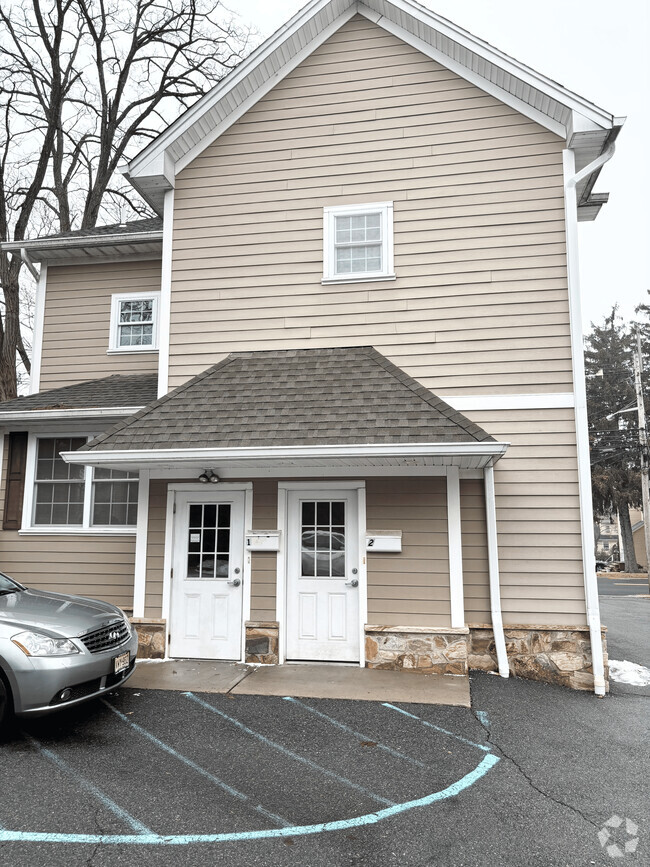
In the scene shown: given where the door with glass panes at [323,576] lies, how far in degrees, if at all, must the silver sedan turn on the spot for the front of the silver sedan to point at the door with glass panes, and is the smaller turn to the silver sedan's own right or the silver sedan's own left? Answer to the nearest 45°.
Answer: approximately 90° to the silver sedan's own left

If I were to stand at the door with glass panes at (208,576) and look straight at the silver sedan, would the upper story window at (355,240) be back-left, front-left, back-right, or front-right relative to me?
back-left

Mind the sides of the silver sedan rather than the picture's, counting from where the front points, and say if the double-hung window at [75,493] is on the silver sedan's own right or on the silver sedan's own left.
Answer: on the silver sedan's own left

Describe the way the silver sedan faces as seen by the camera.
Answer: facing the viewer and to the right of the viewer

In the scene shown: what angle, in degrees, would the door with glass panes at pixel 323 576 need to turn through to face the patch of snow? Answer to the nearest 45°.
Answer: approximately 90° to its left

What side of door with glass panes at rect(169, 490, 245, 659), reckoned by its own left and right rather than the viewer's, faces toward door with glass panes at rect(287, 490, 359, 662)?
left

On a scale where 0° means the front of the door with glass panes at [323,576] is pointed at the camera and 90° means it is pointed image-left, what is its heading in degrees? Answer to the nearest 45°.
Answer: approximately 0°

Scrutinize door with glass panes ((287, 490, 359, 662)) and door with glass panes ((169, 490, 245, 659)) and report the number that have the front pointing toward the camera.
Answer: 2

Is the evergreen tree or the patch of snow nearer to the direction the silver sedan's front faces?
the patch of snow

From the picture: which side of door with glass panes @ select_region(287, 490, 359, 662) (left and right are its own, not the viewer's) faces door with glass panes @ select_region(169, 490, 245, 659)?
right

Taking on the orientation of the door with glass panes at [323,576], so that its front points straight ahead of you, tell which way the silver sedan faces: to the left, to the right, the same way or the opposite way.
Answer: to the left
